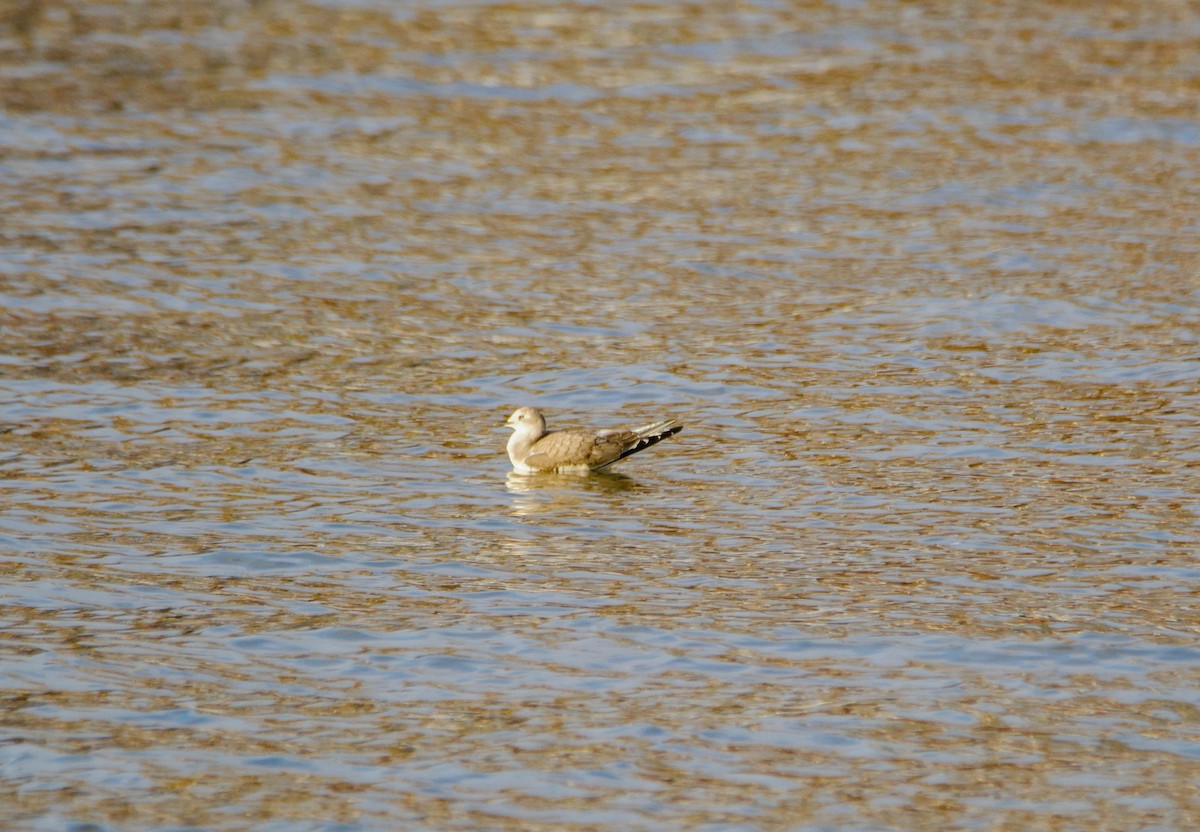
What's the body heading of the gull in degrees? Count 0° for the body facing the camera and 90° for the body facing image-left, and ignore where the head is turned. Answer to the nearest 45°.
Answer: approximately 90°
